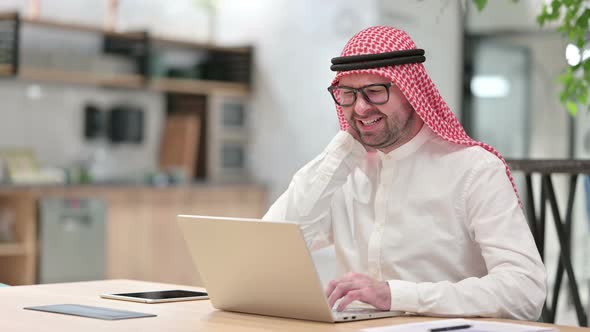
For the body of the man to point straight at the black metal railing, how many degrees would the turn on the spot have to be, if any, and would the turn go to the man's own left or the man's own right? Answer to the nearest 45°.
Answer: approximately 180°

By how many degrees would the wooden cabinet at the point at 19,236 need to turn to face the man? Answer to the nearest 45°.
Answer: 0° — it already faces them

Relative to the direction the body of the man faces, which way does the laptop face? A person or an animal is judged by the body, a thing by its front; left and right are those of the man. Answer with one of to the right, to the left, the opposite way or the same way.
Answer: the opposite way

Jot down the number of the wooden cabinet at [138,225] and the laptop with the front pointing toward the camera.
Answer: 1

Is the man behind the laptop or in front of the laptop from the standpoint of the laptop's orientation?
in front

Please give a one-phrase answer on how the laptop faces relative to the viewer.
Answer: facing away from the viewer and to the right of the viewer

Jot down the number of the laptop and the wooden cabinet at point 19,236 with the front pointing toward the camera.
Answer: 1

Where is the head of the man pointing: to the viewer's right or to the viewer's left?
to the viewer's left

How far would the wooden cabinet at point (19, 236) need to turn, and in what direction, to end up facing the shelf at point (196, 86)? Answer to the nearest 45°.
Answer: approximately 135° to its left

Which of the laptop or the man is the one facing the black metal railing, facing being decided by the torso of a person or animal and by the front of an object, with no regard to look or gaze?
the laptop
